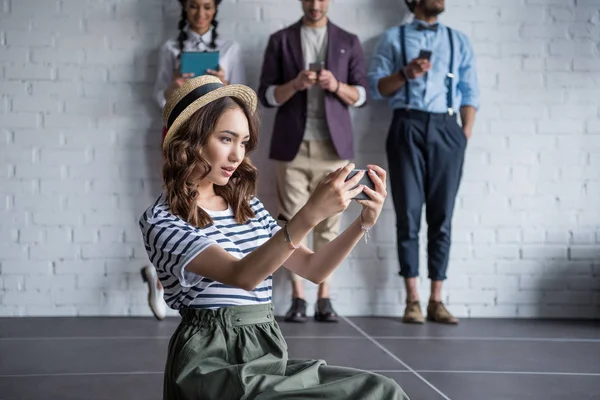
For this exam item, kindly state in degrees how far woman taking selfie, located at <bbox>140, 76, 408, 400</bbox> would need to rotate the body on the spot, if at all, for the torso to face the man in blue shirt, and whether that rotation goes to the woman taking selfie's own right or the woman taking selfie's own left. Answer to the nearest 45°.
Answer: approximately 135° to the woman taking selfie's own left

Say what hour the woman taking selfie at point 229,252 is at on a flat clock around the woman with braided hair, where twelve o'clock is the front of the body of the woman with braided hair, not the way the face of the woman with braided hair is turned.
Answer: The woman taking selfie is roughly at 12 o'clock from the woman with braided hair.

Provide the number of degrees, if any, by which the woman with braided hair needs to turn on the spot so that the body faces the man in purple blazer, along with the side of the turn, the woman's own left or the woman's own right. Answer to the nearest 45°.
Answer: approximately 90° to the woman's own left

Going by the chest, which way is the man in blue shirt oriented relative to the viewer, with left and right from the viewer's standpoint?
facing the viewer

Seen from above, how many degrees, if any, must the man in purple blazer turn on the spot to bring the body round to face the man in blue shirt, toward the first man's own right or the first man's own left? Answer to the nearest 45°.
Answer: approximately 90° to the first man's own left

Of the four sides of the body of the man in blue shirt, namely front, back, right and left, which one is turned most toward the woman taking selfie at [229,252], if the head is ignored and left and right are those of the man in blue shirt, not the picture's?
front

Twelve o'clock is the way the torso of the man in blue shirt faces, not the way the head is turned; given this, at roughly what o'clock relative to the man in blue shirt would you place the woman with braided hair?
The woman with braided hair is roughly at 3 o'clock from the man in blue shirt.

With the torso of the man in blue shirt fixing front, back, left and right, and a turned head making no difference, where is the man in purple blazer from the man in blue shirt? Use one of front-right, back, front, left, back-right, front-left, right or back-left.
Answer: right

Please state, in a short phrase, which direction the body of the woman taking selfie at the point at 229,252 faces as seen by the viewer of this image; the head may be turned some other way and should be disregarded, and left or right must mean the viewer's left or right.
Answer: facing the viewer and to the right of the viewer

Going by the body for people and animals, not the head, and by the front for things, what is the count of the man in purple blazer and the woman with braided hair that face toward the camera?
2

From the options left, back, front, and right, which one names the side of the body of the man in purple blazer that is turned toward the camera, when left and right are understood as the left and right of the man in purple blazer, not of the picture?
front

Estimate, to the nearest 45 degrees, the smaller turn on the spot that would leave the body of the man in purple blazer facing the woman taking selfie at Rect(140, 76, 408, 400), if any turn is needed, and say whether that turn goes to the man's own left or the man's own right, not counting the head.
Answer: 0° — they already face them

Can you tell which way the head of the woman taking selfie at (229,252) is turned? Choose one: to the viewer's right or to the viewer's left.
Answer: to the viewer's right
